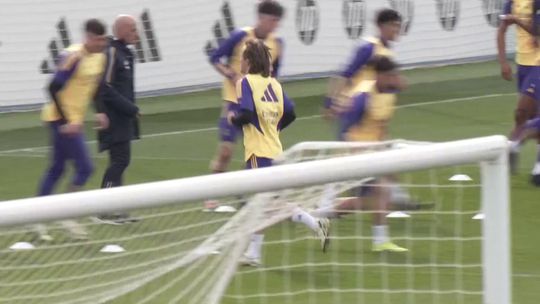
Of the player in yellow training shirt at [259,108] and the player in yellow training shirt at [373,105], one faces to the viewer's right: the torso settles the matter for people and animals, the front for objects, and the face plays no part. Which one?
the player in yellow training shirt at [373,105]
